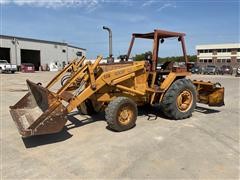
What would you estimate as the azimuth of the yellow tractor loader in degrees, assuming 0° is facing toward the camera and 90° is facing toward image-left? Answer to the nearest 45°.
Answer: approximately 45°
